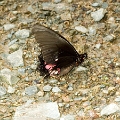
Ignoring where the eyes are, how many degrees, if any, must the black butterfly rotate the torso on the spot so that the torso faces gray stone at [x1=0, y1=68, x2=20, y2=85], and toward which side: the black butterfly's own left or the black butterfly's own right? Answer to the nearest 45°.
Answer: approximately 180°

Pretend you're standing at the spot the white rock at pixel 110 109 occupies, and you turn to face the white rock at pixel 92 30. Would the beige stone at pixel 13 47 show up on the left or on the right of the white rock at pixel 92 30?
left

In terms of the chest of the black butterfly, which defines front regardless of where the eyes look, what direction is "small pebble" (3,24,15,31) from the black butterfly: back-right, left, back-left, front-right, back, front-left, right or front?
back-left

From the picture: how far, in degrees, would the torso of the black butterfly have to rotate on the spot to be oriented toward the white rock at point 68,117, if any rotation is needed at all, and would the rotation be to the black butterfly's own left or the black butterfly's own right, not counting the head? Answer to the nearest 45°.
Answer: approximately 90° to the black butterfly's own right

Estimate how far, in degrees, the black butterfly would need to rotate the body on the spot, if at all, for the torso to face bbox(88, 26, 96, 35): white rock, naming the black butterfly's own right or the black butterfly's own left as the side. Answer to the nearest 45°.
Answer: approximately 45° to the black butterfly's own left

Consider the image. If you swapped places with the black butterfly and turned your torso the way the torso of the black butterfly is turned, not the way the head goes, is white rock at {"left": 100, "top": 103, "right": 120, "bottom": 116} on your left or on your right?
on your right

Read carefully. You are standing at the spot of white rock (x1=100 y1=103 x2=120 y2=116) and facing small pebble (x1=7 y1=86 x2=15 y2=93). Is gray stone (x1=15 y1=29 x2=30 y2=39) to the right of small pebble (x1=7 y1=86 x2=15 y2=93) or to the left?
right

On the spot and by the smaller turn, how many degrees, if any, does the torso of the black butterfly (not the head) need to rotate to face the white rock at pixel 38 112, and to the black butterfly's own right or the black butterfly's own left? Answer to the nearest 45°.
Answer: approximately 135° to the black butterfly's own right

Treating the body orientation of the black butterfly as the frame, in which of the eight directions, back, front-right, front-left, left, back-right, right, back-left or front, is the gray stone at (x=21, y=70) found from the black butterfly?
back

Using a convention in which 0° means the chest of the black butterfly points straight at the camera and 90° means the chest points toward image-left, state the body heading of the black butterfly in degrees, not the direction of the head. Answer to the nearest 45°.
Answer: approximately 270°
